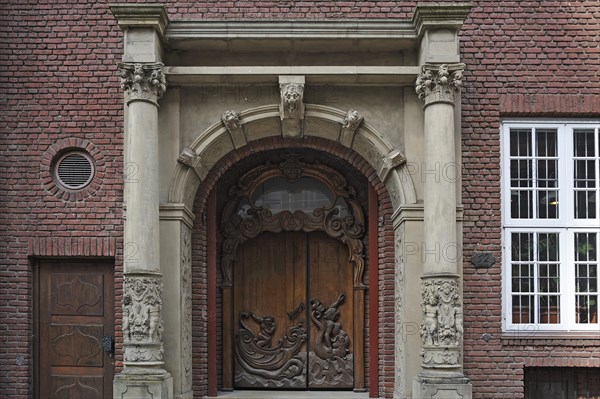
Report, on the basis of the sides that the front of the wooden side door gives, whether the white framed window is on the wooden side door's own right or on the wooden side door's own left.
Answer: on the wooden side door's own left

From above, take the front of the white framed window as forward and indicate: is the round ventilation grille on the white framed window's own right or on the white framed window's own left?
on the white framed window's own right

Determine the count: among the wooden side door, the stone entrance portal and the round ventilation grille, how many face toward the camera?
3

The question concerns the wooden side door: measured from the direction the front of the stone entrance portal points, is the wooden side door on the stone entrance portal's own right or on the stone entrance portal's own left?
on the stone entrance portal's own right

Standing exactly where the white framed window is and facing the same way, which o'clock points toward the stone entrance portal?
The stone entrance portal is roughly at 2 o'clock from the white framed window.

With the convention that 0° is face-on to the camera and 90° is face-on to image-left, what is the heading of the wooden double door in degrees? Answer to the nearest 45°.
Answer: approximately 0°

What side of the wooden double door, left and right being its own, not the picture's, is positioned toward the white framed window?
left
